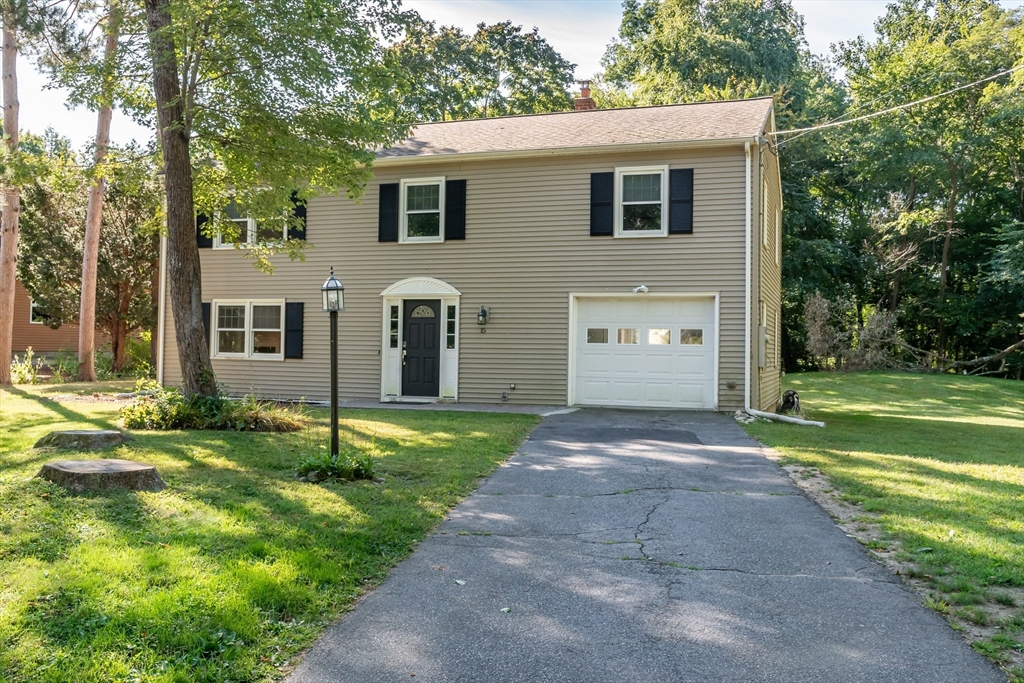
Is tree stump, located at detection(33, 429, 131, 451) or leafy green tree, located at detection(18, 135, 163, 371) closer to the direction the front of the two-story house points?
the tree stump

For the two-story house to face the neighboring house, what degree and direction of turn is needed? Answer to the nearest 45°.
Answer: approximately 135° to its right

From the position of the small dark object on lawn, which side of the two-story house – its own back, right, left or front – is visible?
left

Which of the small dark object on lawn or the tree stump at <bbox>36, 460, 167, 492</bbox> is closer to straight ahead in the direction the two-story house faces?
the tree stump

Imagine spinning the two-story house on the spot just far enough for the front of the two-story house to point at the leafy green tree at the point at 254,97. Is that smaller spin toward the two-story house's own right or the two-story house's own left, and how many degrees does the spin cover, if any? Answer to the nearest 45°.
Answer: approximately 45° to the two-story house's own right

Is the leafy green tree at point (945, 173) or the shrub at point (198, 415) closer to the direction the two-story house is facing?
the shrub

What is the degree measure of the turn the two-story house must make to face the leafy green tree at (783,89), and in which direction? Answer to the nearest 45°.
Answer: approximately 135° to its left

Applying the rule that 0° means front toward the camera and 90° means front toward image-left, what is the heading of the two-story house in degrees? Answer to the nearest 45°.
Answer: approximately 0°

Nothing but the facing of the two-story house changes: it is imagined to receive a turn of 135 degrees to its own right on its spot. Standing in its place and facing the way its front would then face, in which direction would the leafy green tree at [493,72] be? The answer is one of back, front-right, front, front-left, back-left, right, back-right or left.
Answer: front-right

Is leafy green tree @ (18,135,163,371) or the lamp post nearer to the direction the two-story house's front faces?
the lamp post

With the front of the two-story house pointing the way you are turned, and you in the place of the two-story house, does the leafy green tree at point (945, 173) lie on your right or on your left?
on your left

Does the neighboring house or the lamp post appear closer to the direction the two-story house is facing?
the lamp post
